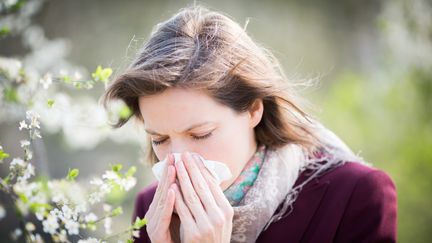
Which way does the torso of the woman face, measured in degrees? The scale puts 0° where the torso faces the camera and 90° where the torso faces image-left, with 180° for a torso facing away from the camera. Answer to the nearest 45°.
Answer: approximately 45°

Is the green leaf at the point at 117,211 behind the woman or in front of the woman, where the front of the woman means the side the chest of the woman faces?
in front

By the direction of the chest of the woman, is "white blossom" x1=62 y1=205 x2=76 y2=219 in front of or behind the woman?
in front
